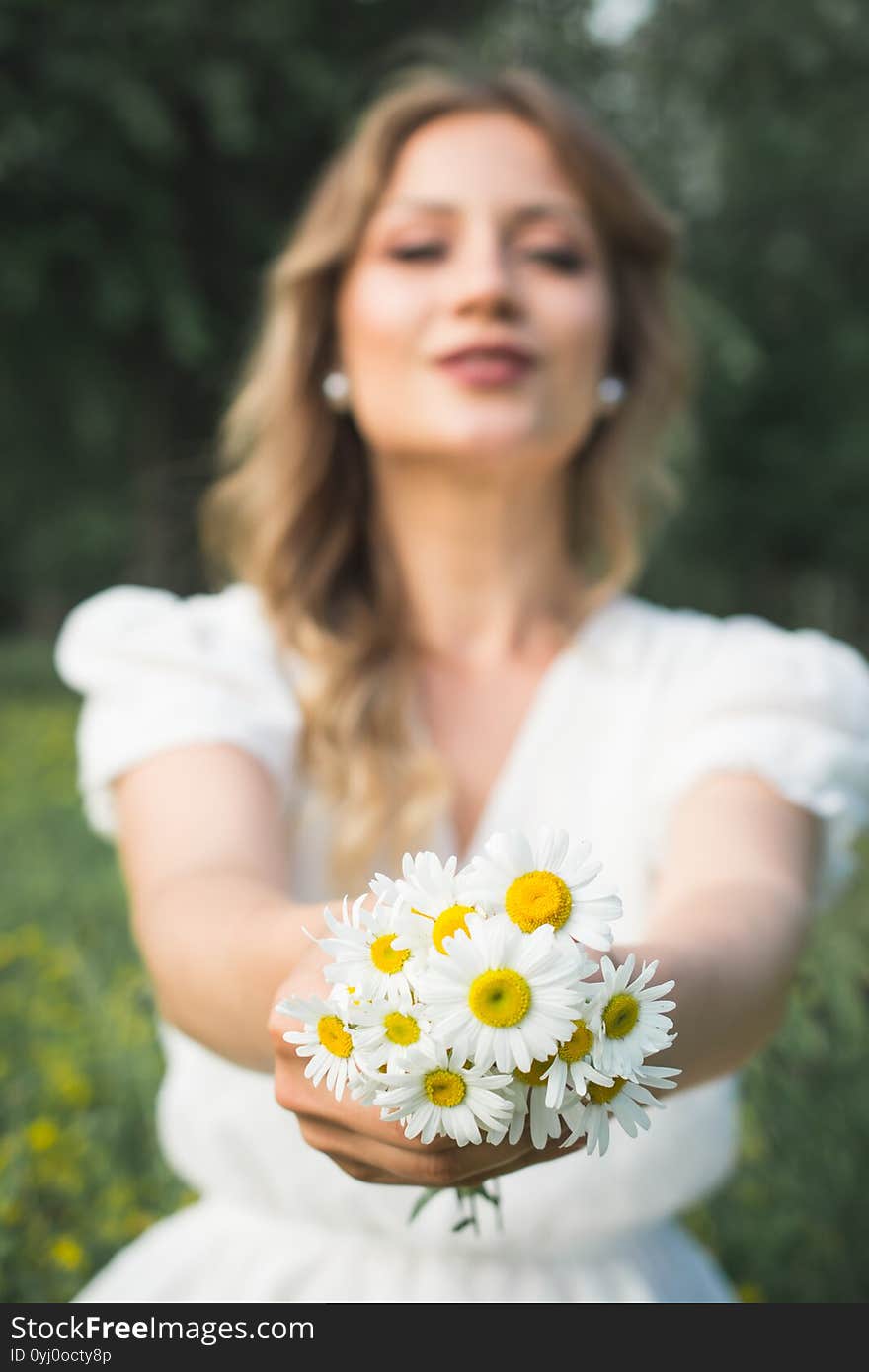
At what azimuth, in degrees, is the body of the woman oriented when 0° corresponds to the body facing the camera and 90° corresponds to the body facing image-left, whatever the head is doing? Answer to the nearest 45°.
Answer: approximately 0°
